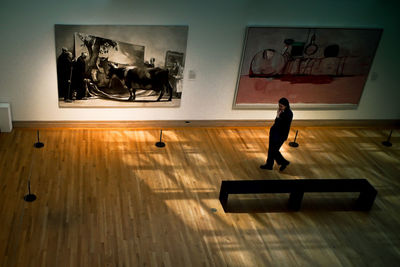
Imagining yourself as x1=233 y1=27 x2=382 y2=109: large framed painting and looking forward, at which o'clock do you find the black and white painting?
The black and white painting is roughly at 2 o'clock from the large framed painting.

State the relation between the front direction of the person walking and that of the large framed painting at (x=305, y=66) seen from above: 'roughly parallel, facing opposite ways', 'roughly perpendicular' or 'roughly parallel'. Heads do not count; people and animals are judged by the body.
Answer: roughly perpendicular

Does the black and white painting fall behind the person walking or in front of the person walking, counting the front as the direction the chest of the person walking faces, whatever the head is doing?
in front

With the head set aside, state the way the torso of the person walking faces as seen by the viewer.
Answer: to the viewer's left

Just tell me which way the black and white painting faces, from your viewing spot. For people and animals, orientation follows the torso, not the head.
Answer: facing the viewer

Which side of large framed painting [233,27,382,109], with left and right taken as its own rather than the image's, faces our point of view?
front

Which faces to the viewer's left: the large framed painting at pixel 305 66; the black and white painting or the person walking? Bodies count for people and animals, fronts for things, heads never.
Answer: the person walking

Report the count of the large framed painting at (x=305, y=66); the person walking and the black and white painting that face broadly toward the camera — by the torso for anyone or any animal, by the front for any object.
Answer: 2

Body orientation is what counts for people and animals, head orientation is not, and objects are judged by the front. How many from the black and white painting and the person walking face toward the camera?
1
